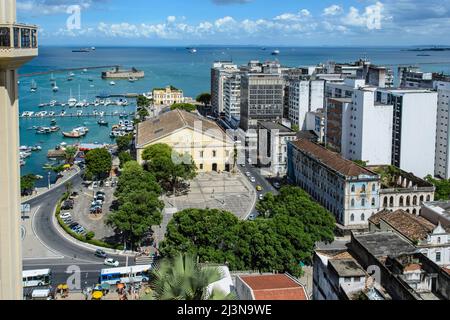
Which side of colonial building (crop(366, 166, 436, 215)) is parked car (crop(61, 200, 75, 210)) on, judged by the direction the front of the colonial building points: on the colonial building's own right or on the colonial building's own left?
on the colonial building's own right

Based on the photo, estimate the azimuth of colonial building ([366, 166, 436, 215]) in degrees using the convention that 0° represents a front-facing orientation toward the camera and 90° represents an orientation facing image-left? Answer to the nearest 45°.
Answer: approximately 0°

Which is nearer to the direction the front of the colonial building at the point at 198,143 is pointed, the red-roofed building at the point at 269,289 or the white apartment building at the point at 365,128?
the red-roofed building

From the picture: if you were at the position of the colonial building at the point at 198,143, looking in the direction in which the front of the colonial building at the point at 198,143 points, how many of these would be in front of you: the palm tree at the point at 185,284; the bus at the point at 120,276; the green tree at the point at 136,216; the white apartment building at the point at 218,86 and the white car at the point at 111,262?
4

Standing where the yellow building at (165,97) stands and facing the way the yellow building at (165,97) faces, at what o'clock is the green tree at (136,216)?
The green tree is roughly at 12 o'clock from the yellow building.

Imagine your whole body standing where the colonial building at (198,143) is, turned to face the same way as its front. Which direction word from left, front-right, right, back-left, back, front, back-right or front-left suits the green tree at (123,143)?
back-right

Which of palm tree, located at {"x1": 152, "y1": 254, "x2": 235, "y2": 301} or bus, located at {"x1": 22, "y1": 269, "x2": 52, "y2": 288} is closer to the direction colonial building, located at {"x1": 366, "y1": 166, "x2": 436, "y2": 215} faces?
the palm tree
